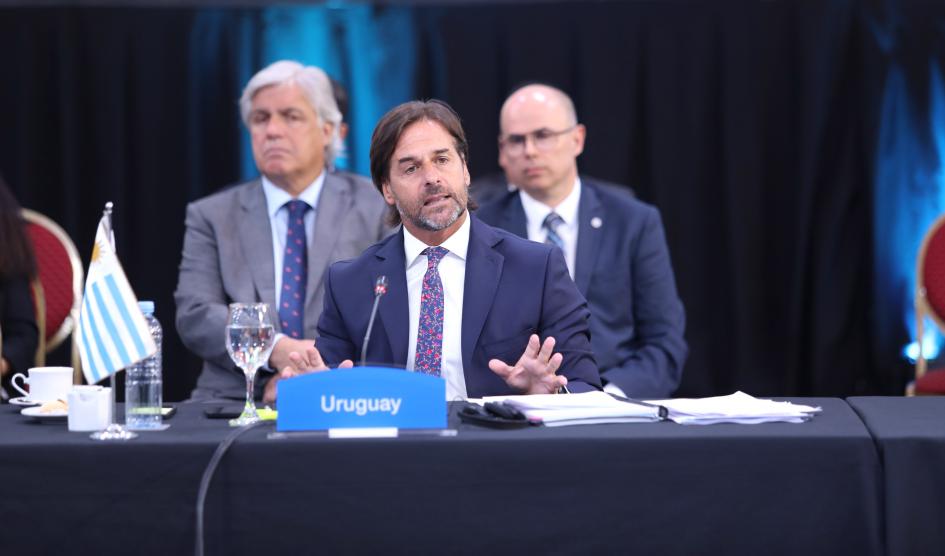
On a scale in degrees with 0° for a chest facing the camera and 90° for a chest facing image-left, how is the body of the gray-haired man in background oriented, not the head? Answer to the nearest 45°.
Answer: approximately 0°

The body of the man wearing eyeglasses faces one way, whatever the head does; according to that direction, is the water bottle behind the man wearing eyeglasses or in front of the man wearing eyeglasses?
in front

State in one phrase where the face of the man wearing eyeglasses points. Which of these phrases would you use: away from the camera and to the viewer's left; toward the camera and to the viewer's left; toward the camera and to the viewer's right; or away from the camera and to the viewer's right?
toward the camera and to the viewer's left

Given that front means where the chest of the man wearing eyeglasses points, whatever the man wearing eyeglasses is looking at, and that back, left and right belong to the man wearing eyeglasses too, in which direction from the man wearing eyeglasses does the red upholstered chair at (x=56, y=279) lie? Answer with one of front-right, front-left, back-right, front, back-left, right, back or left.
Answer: front-right

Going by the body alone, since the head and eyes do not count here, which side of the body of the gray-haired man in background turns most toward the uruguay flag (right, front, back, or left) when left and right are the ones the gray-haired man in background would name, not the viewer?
front

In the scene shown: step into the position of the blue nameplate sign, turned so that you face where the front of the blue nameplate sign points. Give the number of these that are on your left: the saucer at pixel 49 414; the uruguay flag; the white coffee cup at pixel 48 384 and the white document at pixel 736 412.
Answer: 1

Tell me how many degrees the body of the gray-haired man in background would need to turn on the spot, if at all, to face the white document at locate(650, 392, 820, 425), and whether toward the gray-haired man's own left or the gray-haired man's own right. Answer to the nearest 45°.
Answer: approximately 45° to the gray-haired man's own left

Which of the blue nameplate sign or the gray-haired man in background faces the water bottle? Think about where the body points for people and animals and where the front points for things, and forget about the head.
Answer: the gray-haired man in background

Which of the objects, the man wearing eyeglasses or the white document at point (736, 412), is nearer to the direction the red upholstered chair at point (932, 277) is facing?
the white document
